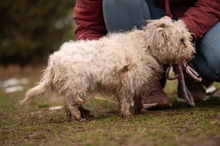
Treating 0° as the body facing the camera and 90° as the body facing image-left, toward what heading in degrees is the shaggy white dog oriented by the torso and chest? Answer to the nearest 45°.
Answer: approximately 270°
